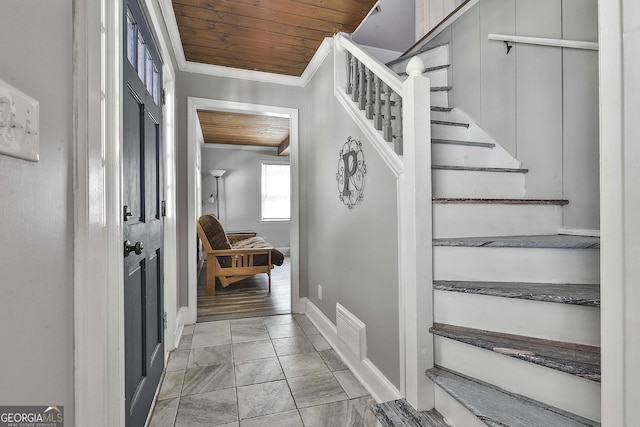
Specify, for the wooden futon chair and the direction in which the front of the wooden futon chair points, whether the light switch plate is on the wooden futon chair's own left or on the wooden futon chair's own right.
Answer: on the wooden futon chair's own right

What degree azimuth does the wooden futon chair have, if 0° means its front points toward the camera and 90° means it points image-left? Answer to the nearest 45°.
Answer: approximately 270°

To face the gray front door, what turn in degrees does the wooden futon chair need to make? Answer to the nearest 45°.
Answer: approximately 90° to its right

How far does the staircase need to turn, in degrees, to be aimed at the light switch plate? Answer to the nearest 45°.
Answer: approximately 45° to its right

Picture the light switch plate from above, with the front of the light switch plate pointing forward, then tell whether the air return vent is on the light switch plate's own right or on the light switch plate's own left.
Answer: on the light switch plate's own left

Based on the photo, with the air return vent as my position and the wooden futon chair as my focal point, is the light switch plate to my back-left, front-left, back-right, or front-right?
back-left

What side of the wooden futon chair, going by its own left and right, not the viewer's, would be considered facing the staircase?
right

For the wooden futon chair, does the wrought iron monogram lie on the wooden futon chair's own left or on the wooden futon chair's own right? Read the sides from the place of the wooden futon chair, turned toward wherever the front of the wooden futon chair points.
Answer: on the wooden futon chair's own right
